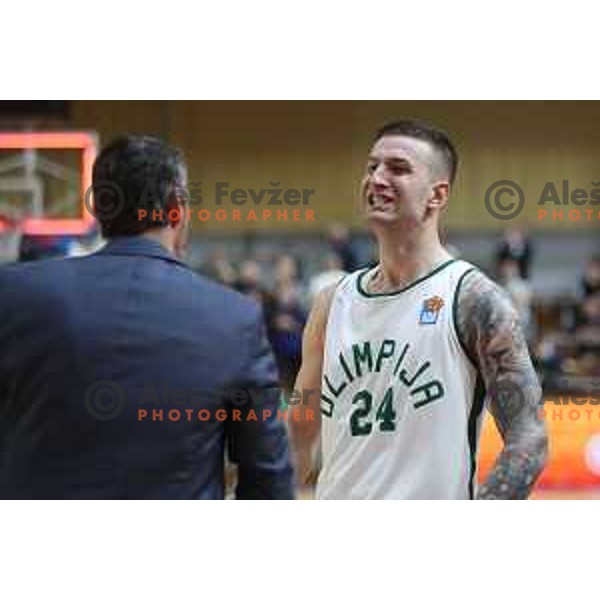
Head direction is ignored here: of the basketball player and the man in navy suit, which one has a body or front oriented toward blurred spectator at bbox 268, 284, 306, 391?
the man in navy suit

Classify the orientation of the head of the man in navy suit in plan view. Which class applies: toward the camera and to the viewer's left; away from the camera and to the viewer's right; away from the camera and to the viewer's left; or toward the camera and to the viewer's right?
away from the camera and to the viewer's right

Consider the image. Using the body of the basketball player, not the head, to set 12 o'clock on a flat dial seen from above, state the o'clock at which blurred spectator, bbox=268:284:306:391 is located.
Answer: The blurred spectator is roughly at 4 o'clock from the basketball player.

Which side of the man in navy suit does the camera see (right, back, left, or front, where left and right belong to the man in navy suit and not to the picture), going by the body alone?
back

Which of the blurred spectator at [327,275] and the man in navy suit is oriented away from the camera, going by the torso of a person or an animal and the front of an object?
the man in navy suit

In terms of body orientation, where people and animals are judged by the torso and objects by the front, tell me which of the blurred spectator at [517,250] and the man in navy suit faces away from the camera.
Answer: the man in navy suit

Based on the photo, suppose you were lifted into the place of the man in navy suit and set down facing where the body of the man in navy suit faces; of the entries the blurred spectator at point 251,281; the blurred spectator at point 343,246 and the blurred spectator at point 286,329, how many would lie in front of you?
3

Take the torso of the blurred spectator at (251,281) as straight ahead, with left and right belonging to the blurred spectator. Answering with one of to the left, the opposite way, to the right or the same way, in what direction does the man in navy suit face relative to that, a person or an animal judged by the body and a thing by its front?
the opposite way

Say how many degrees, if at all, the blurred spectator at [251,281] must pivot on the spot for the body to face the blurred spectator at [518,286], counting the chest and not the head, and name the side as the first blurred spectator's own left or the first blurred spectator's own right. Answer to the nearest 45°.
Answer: approximately 90° to the first blurred spectator's own left

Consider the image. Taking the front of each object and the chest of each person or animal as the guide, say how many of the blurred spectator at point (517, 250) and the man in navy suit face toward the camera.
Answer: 1

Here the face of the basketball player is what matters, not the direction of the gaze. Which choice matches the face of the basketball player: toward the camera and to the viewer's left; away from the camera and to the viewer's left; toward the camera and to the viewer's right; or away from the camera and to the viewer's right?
toward the camera and to the viewer's left

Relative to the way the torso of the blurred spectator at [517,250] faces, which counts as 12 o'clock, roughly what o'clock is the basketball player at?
The basketball player is roughly at 12 o'clock from the blurred spectator.
